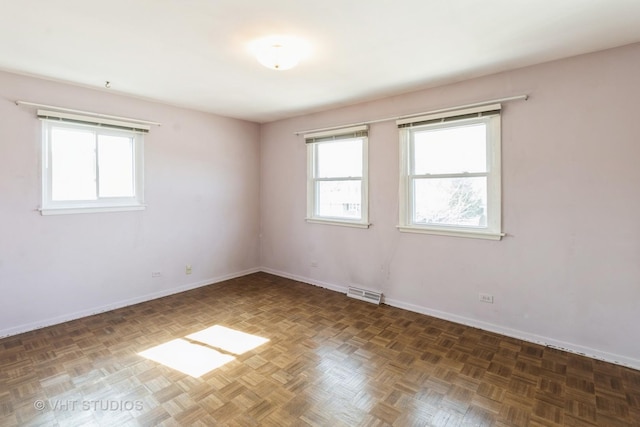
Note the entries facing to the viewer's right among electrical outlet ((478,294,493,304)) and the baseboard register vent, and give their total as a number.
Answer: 0

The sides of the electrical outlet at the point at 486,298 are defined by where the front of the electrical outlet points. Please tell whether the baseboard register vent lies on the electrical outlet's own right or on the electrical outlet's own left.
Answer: on the electrical outlet's own right

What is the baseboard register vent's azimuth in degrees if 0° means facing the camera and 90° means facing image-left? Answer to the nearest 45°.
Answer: approximately 45°

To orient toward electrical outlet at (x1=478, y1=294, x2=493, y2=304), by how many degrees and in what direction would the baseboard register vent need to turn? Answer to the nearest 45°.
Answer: approximately 90° to its left

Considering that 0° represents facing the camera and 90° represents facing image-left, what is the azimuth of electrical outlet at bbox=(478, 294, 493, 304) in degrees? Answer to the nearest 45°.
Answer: approximately 45°
